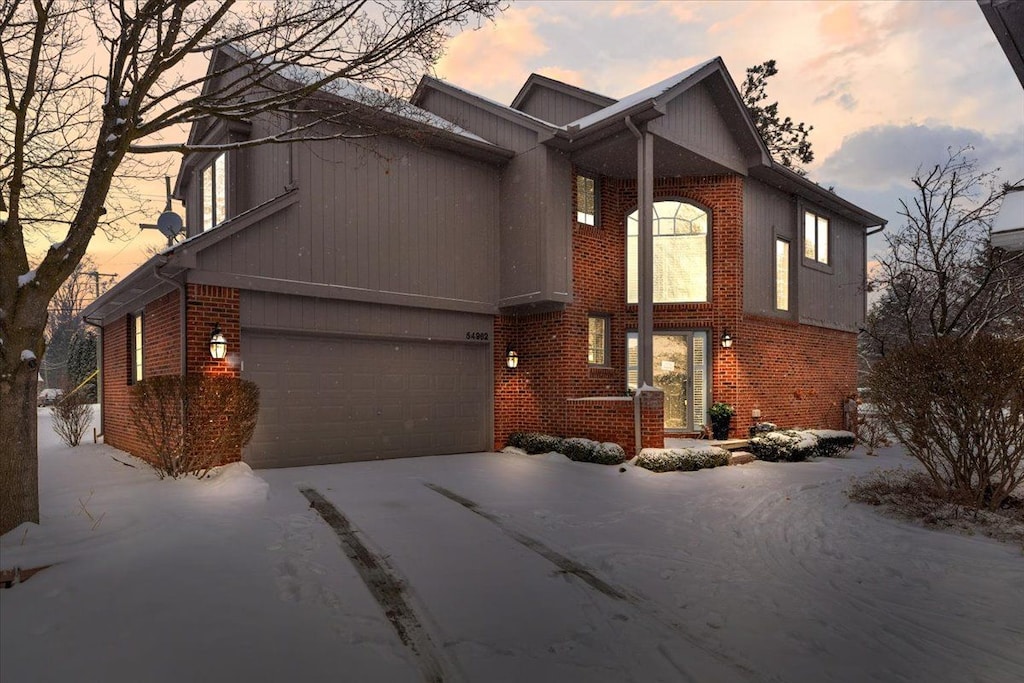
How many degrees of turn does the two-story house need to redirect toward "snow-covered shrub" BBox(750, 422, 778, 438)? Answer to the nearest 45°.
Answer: approximately 45° to its left

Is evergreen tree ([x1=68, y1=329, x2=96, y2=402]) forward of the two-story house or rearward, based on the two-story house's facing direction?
rearward

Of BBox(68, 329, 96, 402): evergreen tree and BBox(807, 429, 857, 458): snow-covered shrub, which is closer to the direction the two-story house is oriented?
the snow-covered shrub

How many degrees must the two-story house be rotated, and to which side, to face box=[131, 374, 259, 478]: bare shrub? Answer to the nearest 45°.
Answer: approximately 90° to its right

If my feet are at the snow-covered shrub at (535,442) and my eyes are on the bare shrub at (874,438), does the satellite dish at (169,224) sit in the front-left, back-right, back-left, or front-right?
back-left

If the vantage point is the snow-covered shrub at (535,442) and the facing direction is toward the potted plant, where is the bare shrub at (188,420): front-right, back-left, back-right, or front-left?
back-right

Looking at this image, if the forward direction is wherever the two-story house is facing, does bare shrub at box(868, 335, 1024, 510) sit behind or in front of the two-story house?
in front

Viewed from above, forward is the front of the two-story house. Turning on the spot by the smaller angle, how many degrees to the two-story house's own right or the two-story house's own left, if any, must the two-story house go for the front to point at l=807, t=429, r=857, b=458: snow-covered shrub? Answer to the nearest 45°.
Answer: approximately 45° to the two-story house's own left
